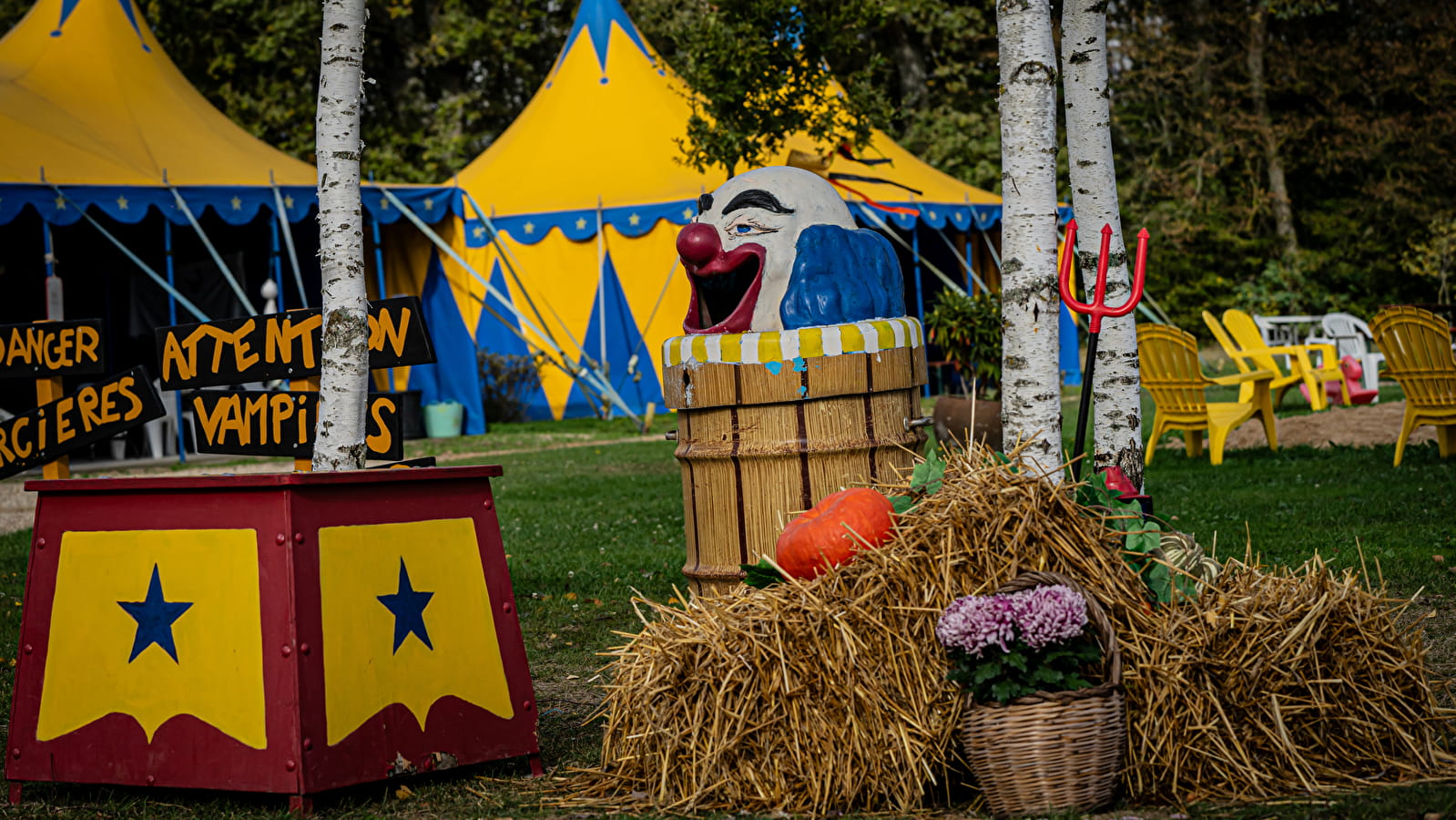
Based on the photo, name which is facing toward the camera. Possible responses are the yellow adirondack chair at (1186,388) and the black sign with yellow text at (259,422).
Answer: the black sign with yellow text

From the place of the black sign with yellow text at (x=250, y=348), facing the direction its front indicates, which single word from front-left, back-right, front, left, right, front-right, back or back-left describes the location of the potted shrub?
back-left

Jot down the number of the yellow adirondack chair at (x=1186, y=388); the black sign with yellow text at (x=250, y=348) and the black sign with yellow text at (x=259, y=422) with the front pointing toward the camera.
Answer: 2

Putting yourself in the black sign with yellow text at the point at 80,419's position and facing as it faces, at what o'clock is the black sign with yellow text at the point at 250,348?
the black sign with yellow text at the point at 250,348 is roughly at 10 o'clock from the black sign with yellow text at the point at 80,419.

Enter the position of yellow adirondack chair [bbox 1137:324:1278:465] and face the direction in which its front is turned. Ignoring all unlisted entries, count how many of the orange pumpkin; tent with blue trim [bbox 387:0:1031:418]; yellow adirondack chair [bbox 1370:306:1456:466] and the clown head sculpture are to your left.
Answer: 1

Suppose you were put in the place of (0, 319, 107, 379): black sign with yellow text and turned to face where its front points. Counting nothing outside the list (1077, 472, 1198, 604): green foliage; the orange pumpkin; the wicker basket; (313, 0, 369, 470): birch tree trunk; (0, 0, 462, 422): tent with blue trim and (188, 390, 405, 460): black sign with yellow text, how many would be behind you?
1

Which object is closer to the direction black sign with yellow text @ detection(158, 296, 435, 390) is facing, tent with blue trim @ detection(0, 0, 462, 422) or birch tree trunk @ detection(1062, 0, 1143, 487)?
the birch tree trunk

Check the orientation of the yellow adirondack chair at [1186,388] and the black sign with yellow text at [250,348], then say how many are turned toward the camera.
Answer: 1

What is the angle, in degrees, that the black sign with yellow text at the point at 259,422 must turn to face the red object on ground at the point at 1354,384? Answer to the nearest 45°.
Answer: approximately 135° to its left

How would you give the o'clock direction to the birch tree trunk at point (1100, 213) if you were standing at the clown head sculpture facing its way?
The birch tree trunk is roughly at 7 o'clock from the clown head sculpture.

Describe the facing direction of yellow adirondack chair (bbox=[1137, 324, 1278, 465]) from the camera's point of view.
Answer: facing away from the viewer and to the right of the viewer

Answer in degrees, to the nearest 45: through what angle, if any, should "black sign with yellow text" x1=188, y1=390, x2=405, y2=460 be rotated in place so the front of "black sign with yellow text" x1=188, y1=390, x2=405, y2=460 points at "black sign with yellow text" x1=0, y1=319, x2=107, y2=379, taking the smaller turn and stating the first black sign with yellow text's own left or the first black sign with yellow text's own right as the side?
approximately 135° to the first black sign with yellow text's own right

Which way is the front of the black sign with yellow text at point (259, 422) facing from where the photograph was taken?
facing the viewer

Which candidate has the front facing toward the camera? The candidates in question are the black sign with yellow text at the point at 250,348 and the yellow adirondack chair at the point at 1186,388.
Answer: the black sign with yellow text

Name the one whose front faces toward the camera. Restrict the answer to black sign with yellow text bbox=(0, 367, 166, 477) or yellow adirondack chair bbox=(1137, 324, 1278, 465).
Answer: the black sign with yellow text

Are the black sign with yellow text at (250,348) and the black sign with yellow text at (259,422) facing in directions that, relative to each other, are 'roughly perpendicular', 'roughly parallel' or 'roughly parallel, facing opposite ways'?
roughly parallel

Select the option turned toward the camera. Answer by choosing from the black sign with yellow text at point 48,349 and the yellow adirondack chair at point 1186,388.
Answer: the black sign with yellow text

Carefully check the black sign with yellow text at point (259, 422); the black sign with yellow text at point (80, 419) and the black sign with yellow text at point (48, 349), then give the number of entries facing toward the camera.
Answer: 3
